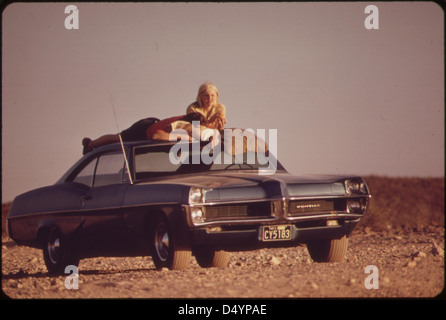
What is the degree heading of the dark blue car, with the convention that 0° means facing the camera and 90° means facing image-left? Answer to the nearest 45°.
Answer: approximately 315°

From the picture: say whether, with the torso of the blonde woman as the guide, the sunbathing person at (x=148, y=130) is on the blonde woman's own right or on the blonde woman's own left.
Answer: on the blonde woman's own right

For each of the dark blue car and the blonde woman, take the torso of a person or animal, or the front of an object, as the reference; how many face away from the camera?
0

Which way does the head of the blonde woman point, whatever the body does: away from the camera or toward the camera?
toward the camera

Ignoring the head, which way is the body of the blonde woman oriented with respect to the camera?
toward the camera
